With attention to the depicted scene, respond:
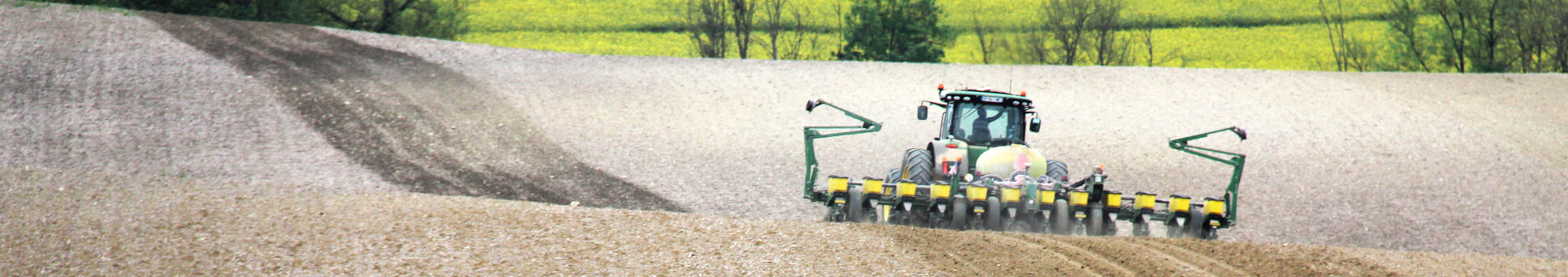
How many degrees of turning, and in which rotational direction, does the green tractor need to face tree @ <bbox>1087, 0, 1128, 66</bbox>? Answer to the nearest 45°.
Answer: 0° — it already faces it

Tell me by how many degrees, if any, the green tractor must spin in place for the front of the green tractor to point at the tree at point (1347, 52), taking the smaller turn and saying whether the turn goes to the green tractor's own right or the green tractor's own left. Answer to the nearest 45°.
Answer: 0° — it already faces it

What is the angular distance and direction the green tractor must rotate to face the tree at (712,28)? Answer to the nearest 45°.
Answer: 0° — it already faces it

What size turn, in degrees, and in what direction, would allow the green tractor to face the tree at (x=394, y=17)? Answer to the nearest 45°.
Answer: approximately 45° to its left

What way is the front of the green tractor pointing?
away from the camera

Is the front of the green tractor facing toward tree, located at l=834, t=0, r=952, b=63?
yes

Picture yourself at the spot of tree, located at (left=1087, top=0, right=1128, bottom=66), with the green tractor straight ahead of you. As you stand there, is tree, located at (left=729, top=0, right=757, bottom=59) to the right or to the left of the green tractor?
right
